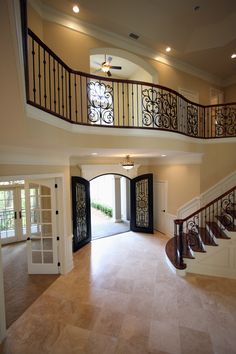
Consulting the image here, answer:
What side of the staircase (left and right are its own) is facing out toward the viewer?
left

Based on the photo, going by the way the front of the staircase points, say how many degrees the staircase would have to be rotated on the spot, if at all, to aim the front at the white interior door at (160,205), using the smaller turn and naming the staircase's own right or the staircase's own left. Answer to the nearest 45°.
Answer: approximately 45° to the staircase's own right

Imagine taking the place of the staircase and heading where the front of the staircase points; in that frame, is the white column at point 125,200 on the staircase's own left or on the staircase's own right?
on the staircase's own right

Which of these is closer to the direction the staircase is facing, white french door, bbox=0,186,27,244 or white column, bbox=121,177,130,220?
the white french door

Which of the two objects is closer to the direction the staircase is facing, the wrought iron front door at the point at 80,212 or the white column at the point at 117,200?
the wrought iron front door

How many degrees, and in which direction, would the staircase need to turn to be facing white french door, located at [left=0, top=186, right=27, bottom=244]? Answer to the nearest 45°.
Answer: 0° — it already faces it

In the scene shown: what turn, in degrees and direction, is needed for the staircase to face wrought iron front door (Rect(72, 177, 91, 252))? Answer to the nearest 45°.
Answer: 0° — it already faces it

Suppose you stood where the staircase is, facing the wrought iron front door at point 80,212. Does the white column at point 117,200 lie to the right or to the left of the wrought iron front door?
right
